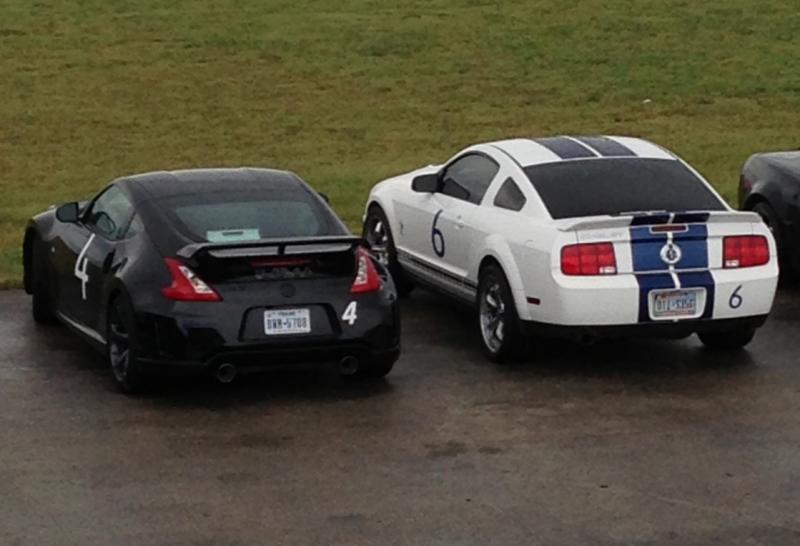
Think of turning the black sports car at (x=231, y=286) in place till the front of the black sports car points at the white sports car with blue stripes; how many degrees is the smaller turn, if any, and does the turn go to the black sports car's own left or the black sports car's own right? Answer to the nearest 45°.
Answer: approximately 135° to the black sports car's own right

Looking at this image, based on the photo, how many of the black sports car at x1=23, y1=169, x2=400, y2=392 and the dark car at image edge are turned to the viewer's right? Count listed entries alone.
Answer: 0

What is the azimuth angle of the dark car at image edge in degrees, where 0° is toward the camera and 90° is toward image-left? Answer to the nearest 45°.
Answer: approximately 135°

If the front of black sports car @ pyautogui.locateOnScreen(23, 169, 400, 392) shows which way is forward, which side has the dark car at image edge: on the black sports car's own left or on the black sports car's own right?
on the black sports car's own right

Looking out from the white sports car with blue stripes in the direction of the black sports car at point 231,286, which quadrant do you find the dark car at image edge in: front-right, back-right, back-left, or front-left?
back-right

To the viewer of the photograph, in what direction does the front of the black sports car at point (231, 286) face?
facing away from the viewer and to the left of the viewer

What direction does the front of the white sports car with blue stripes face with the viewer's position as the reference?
facing away from the viewer and to the left of the viewer

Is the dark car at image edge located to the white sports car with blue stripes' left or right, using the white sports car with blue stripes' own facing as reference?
on its right

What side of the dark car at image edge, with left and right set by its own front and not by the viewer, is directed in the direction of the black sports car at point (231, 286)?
left
